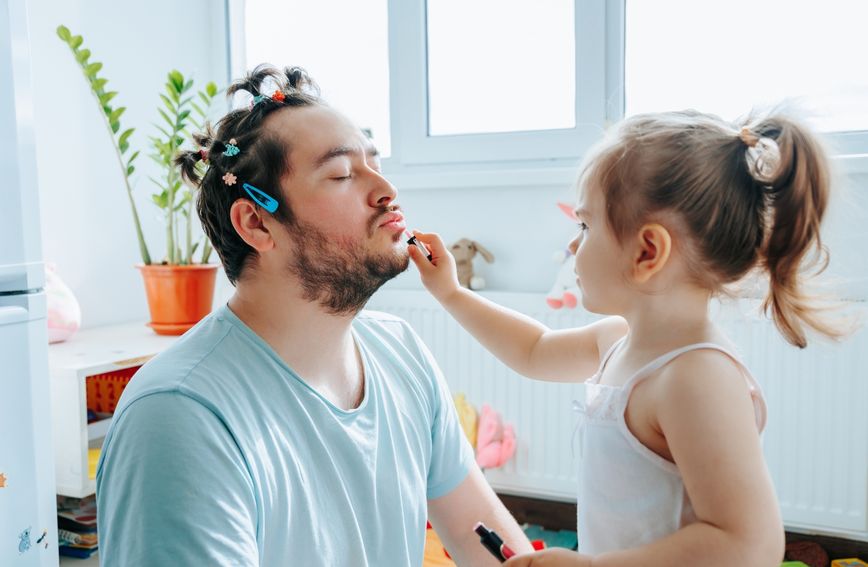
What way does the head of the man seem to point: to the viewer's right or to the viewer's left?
to the viewer's right

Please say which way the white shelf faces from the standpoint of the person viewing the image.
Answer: facing the viewer and to the right of the viewer

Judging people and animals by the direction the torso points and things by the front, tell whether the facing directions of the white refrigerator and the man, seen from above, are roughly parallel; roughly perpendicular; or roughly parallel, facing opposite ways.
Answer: roughly parallel

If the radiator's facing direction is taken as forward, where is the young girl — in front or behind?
in front

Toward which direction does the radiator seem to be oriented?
toward the camera

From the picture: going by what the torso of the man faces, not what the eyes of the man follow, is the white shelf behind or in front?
behind

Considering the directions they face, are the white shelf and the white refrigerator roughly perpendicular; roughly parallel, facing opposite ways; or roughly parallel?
roughly parallel

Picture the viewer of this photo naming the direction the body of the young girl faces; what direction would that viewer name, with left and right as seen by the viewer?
facing to the left of the viewer

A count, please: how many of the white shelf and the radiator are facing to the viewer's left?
0

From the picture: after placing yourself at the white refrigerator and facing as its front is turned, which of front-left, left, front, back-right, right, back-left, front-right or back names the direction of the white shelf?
back-left

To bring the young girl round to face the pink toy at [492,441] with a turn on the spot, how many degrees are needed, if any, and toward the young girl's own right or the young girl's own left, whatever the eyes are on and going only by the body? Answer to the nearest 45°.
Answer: approximately 90° to the young girl's own right
